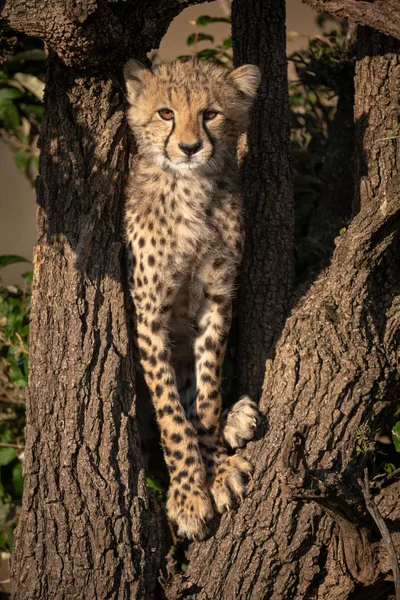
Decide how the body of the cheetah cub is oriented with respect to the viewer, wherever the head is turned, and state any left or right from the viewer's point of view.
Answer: facing the viewer

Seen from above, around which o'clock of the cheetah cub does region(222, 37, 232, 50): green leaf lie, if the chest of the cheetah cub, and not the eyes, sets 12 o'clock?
The green leaf is roughly at 6 o'clock from the cheetah cub.

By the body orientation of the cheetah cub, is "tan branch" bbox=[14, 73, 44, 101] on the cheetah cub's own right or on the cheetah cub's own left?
on the cheetah cub's own right

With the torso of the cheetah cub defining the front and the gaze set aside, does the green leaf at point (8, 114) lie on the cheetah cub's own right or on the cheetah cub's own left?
on the cheetah cub's own right
